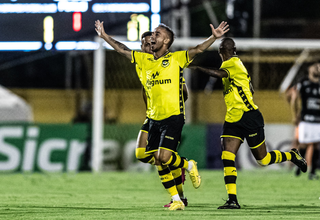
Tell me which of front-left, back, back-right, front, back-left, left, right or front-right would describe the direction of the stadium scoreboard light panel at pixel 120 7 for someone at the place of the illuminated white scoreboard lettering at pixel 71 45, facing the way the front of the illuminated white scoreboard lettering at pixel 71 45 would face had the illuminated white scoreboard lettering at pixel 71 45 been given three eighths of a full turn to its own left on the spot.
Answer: front-right

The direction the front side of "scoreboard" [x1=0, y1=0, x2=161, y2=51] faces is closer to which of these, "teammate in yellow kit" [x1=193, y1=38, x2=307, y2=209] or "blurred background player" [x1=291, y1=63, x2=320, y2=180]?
the teammate in yellow kit

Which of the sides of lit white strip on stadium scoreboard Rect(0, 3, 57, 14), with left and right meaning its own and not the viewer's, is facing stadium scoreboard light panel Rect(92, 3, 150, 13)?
left

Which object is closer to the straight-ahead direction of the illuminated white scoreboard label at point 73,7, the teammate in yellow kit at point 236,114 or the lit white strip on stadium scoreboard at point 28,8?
the teammate in yellow kit

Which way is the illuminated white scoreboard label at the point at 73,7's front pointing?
toward the camera

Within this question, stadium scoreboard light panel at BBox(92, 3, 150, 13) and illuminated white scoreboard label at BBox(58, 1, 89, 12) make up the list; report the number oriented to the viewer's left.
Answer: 0

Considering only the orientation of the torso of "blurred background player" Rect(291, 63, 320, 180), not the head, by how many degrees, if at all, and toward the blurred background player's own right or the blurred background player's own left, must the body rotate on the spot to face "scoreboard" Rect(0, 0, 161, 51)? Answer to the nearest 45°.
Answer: approximately 90° to the blurred background player's own right

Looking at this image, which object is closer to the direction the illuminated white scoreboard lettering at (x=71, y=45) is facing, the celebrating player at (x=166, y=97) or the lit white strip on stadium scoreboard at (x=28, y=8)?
the celebrating player

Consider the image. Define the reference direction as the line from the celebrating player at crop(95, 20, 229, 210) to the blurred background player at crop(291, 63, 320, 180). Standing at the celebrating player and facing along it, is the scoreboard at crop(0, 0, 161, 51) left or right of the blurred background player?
left

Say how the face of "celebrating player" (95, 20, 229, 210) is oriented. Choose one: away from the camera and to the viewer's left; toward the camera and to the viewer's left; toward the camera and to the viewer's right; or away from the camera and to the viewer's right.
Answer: toward the camera and to the viewer's left

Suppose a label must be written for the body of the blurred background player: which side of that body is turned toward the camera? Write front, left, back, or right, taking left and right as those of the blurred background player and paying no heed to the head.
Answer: front

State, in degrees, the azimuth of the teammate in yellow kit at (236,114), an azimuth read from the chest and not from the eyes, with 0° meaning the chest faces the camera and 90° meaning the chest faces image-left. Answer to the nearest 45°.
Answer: approximately 90°

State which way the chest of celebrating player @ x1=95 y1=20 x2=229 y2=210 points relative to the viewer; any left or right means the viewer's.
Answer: facing the viewer and to the left of the viewer

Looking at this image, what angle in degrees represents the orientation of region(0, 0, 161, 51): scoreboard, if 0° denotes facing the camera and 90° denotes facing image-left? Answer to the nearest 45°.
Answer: approximately 0°
